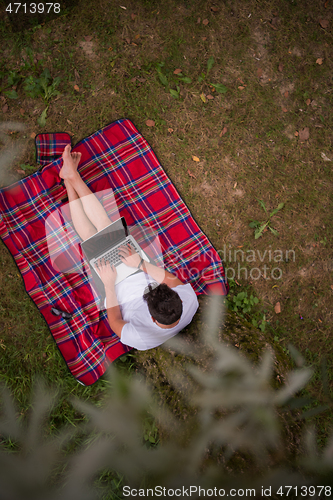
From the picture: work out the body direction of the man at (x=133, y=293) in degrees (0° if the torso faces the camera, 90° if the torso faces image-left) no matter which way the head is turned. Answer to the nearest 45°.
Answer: approximately 135°

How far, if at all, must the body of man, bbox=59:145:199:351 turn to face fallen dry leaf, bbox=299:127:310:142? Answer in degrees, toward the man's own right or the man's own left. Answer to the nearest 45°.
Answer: approximately 90° to the man's own right

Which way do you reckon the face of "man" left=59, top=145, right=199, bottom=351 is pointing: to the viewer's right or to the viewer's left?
to the viewer's left

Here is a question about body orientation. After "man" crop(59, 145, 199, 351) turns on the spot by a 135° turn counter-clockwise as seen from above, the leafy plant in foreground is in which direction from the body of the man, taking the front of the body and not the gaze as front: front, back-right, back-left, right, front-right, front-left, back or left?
front

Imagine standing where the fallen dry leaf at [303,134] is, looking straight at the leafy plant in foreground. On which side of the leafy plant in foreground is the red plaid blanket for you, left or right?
right
